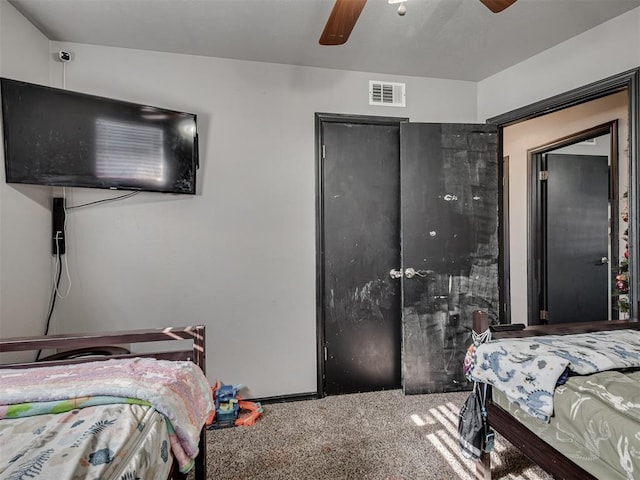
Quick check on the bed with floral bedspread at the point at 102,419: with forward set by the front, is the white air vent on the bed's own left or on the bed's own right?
on the bed's own right

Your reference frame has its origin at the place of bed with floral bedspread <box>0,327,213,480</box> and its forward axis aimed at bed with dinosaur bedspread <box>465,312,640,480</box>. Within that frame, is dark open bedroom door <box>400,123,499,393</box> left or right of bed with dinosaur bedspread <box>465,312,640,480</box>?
left

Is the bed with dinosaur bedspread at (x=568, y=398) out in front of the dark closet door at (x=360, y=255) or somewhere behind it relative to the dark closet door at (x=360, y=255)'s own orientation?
in front

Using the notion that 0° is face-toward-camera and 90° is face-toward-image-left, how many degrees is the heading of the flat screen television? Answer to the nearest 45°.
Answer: approximately 315°

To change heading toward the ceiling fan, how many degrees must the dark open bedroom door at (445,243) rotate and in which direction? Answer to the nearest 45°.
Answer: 0° — it already faces it

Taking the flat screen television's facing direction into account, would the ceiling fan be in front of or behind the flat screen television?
in front

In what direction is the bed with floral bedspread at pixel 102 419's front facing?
away from the camera

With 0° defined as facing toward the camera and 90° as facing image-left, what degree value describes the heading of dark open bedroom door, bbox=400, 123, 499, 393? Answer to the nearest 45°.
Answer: approximately 0°

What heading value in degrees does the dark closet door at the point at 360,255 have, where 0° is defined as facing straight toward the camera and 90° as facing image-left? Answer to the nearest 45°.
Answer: approximately 0°

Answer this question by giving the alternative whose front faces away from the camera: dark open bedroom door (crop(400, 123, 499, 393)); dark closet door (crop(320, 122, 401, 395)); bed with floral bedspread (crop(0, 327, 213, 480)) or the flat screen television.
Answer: the bed with floral bedspread

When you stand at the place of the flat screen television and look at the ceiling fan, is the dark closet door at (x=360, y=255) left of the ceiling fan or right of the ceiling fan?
left

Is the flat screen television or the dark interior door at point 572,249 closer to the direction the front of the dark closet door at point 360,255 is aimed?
the flat screen television

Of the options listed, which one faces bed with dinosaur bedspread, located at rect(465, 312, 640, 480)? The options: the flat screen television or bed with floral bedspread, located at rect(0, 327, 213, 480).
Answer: the flat screen television
